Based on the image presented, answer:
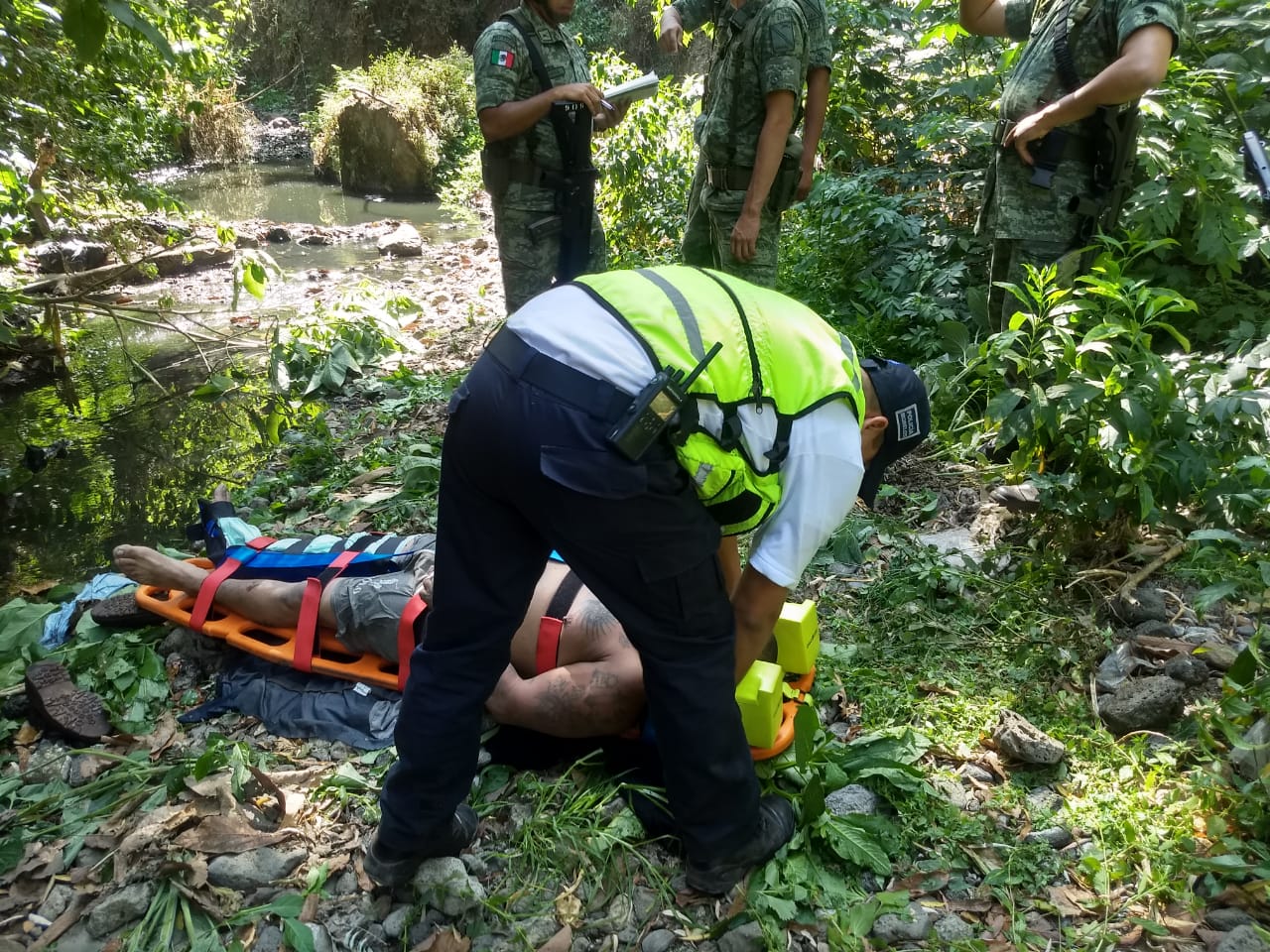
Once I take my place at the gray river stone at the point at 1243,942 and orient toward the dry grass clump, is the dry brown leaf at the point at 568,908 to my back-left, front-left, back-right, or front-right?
front-left

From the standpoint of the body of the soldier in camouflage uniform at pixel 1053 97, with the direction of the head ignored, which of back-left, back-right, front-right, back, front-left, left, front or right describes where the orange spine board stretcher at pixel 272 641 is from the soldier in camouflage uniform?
front

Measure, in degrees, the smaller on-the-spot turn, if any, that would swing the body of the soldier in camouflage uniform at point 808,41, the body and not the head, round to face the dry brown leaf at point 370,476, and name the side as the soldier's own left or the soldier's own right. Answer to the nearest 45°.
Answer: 0° — they already face it

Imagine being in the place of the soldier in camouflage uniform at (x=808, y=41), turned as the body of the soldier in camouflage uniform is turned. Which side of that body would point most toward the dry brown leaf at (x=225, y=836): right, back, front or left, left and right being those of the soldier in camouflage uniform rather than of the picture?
front

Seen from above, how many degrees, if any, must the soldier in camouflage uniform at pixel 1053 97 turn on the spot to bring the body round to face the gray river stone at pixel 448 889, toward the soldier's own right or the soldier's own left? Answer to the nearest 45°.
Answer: approximately 45° to the soldier's own left

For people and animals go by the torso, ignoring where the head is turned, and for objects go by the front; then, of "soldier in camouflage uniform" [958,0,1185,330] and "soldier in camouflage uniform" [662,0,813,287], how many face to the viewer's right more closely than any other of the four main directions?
0

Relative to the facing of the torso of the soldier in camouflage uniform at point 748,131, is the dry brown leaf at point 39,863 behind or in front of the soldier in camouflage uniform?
in front

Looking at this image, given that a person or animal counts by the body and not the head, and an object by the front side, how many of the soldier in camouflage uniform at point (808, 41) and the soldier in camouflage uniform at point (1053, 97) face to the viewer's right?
0

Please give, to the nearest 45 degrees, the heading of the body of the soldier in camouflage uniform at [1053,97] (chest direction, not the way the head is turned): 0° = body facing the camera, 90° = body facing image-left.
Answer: approximately 45°

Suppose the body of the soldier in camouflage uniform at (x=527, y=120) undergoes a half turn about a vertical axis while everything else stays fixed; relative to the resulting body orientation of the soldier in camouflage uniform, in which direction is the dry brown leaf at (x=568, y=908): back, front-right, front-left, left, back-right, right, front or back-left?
back-left

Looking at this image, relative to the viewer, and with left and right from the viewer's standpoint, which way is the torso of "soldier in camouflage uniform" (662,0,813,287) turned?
facing the viewer and to the left of the viewer

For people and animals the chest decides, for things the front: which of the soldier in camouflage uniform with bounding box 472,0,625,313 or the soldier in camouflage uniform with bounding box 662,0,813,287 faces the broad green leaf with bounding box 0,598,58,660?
the soldier in camouflage uniform with bounding box 662,0,813,287

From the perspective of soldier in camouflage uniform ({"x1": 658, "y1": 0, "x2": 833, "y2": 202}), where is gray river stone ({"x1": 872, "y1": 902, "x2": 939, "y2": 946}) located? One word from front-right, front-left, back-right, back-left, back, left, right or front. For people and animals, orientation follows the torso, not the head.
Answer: front-left

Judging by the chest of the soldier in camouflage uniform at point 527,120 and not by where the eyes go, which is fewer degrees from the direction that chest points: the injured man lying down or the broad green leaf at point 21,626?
the injured man lying down

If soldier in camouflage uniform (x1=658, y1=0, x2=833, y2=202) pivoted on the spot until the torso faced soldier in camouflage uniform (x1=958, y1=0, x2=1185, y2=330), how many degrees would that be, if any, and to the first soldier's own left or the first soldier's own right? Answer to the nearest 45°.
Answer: approximately 90° to the first soldier's own left

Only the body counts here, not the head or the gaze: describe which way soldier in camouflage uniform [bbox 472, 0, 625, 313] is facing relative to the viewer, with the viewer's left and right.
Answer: facing the viewer and to the right of the viewer
